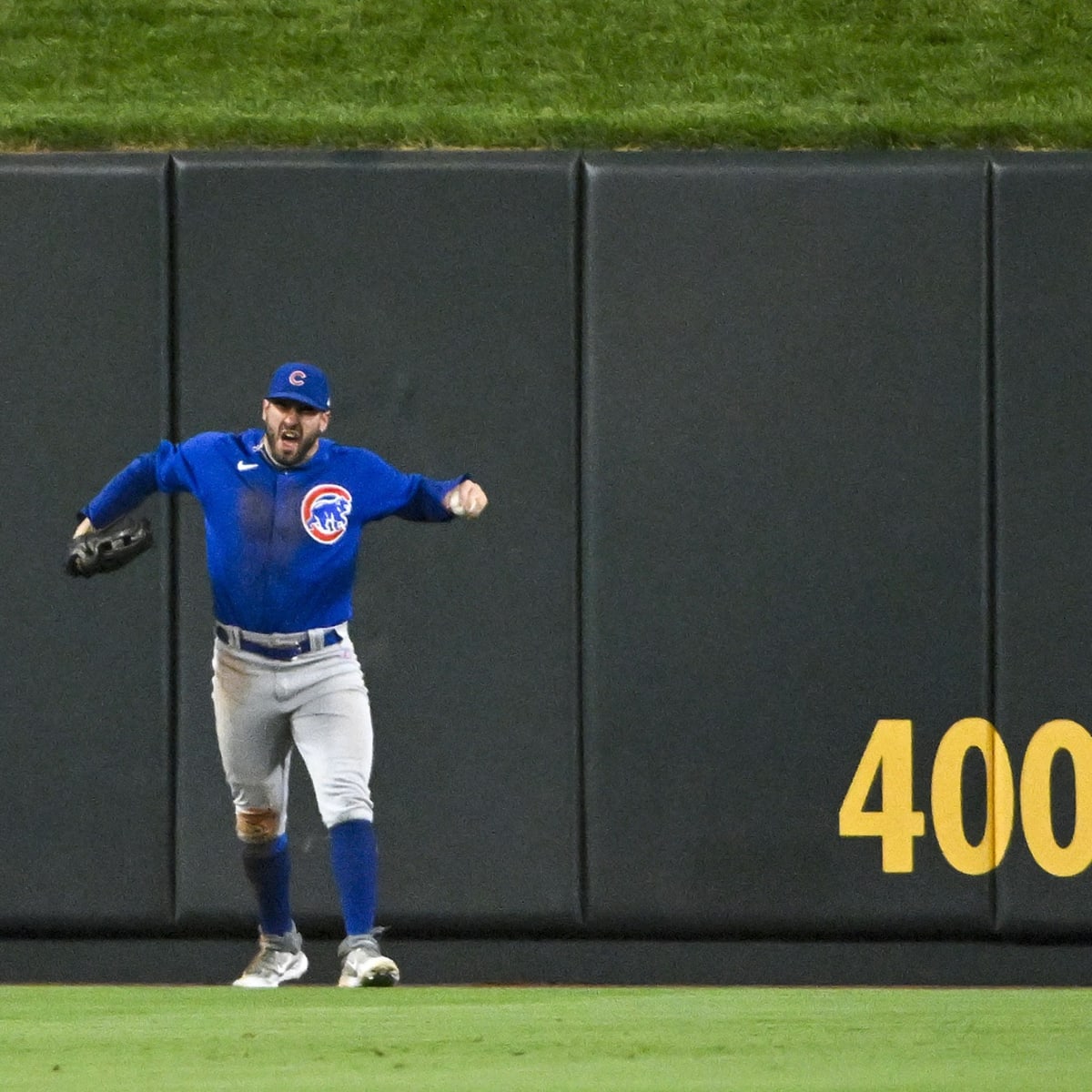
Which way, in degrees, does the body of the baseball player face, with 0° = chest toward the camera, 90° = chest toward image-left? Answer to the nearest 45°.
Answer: approximately 0°
